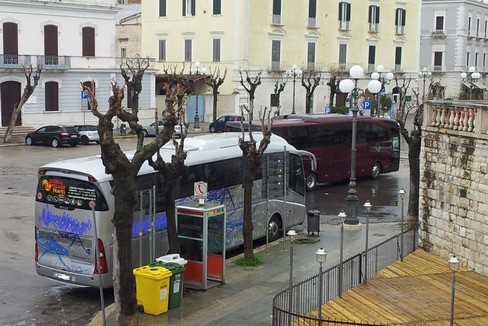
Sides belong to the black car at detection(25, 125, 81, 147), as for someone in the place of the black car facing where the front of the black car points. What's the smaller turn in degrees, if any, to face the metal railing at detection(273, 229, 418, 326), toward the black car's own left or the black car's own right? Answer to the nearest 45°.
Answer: approximately 135° to the black car's own left

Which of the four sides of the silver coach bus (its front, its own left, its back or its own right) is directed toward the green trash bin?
right

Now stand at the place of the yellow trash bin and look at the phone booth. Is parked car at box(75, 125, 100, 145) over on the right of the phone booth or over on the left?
left

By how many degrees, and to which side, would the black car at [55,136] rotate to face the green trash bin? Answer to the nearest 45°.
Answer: approximately 135° to its left

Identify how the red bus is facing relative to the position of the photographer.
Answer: facing away from the viewer and to the right of the viewer

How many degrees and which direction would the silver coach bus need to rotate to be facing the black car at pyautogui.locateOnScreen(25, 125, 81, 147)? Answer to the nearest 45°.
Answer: approximately 45° to its left
